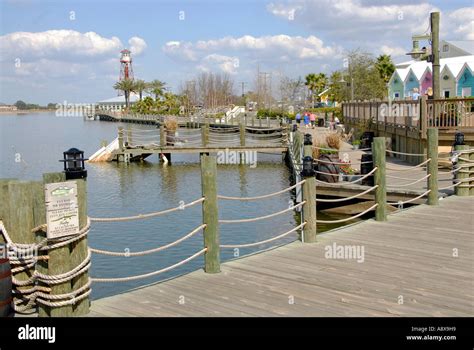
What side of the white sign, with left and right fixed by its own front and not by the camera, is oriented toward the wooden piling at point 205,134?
back

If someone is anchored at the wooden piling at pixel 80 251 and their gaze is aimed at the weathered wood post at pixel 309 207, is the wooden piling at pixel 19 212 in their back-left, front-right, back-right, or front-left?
back-left

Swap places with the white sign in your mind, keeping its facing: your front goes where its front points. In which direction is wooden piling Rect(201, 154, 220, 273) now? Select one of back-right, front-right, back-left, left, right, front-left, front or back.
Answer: back-left

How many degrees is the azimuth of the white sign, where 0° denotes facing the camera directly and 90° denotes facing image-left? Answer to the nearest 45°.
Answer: approximately 0°

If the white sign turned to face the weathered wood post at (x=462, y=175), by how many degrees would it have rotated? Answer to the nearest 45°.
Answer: approximately 135° to its left

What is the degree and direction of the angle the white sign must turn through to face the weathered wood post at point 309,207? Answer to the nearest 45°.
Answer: approximately 135° to its left

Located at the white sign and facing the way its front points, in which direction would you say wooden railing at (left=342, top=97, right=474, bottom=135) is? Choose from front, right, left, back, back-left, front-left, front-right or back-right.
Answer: back-left

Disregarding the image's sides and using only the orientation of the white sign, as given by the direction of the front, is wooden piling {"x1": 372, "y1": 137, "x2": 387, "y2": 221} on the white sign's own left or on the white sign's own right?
on the white sign's own left

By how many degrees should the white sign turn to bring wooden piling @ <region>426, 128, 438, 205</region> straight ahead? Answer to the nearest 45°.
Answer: approximately 135° to its left
